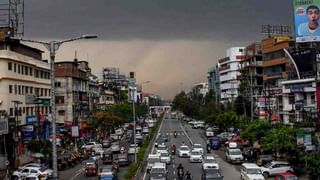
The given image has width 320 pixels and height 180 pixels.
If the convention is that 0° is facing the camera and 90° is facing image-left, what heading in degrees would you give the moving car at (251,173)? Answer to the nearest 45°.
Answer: approximately 315°

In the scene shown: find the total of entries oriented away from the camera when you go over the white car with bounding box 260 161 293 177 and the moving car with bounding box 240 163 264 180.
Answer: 0

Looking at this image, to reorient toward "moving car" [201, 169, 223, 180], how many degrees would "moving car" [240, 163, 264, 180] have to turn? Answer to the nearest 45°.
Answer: approximately 90° to its right

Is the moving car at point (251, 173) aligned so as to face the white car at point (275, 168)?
no

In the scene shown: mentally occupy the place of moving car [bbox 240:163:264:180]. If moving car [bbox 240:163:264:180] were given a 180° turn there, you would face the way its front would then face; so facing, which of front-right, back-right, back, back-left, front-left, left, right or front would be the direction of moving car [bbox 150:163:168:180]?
front-left
